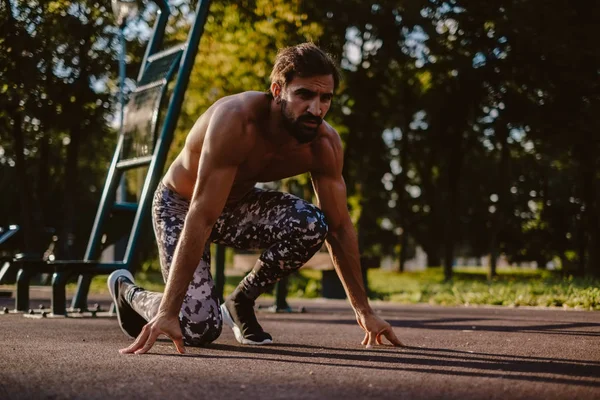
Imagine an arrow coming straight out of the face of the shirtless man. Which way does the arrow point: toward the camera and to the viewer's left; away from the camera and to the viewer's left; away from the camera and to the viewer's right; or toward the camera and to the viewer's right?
toward the camera and to the viewer's right

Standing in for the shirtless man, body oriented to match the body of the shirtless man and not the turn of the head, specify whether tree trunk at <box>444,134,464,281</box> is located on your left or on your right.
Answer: on your left

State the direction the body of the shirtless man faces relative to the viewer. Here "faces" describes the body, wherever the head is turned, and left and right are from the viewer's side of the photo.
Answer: facing the viewer and to the right of the viewer

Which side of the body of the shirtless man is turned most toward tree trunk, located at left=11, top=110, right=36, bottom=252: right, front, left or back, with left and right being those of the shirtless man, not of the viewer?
back
